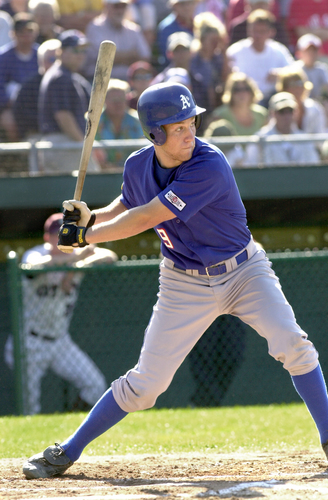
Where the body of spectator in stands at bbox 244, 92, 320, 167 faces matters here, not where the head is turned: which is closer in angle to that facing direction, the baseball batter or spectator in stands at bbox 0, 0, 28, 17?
the baseball batter

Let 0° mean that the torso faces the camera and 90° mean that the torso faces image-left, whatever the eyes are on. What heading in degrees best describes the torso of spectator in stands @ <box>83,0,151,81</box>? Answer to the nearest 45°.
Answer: approximately 0°

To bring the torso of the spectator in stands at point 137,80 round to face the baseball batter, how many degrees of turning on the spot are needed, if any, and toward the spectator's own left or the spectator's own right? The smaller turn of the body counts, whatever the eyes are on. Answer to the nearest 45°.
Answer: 0° — they already face them

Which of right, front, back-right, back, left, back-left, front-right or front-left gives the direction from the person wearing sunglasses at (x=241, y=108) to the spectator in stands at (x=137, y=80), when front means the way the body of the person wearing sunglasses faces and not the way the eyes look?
right

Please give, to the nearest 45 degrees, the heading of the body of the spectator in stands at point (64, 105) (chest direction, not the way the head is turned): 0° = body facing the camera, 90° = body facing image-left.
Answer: approximately 315°

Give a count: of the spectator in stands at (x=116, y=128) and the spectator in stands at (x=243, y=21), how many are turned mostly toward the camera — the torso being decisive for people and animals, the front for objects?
2

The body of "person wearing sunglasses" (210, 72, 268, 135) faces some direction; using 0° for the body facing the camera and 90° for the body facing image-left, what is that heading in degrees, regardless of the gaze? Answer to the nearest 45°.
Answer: approximately 0°

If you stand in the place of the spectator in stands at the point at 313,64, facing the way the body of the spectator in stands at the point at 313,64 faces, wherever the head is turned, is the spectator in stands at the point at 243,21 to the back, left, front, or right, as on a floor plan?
back
